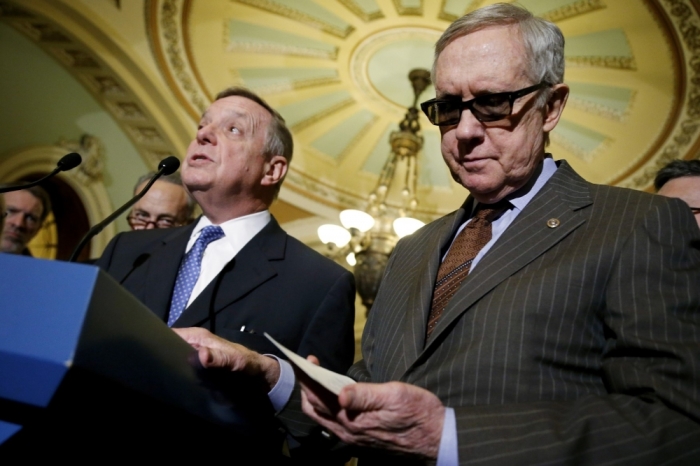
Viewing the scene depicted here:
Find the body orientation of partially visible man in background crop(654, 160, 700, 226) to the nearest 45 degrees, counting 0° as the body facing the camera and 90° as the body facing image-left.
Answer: approximately 0°

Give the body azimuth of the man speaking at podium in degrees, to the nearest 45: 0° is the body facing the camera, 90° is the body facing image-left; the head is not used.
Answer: approximately 45°

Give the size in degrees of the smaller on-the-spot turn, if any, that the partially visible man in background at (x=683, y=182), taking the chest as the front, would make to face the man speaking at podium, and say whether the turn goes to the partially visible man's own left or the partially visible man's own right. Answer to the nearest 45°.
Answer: approximately 45° to the partially visible man's own right
